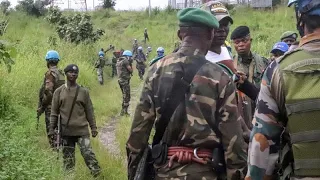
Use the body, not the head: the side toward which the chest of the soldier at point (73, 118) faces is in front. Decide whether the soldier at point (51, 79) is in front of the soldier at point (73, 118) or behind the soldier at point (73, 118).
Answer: behind

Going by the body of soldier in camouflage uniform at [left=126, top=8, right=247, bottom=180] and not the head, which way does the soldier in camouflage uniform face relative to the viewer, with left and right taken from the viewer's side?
facing away from the viewer

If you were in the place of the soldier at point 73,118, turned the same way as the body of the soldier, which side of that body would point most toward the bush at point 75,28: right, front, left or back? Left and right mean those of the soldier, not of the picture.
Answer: back

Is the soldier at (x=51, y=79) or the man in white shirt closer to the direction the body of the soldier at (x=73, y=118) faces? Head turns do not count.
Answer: the man in white shirt

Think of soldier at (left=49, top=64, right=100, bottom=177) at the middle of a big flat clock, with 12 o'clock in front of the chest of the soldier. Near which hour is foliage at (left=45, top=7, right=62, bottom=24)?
The foliage is roughly at 6 o'clock from the soldier.

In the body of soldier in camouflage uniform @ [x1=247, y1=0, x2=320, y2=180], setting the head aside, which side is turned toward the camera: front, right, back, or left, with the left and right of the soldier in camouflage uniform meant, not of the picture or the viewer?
back

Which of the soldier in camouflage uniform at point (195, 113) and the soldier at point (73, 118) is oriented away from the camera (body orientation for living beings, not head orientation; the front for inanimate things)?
the soldier in camouflage uniform

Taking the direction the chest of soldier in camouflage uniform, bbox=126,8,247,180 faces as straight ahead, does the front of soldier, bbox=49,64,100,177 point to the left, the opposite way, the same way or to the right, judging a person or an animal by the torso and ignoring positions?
the opposite way

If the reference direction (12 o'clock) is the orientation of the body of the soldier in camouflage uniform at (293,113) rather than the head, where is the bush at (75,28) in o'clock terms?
The bush is roughly at 11 o'clock from the soldier in camouflage uniform.

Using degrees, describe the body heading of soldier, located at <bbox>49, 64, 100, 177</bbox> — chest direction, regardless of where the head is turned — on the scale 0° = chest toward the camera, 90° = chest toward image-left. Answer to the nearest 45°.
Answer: approximately 0°
